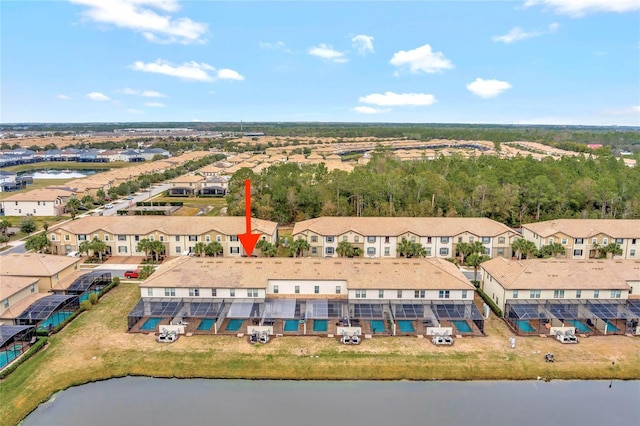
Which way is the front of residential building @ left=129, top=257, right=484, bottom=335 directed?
away from the camera

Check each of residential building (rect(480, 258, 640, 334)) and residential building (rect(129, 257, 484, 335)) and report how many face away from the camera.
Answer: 2

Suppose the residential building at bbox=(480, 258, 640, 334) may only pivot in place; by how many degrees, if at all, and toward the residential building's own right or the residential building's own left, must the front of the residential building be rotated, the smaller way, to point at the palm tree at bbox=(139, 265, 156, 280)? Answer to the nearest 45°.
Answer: approximately 90° to the residential building's own left

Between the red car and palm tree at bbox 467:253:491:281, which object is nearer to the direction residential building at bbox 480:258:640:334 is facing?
the palm tree

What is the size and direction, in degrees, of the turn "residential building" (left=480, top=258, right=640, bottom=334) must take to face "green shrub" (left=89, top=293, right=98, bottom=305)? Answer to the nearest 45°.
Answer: approximately 135° to its left

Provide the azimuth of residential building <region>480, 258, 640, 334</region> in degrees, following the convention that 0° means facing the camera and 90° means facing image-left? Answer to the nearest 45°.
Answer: approximately 180°

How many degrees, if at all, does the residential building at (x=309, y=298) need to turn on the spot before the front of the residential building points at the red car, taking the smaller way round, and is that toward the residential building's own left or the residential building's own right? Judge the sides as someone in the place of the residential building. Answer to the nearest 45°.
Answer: approximately 45° to the residential building's own left
